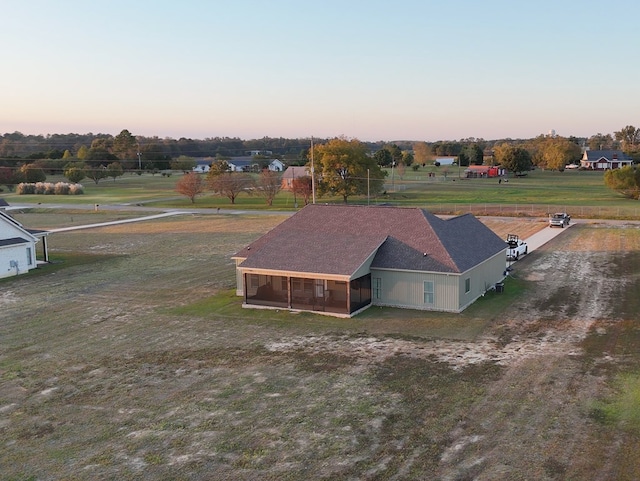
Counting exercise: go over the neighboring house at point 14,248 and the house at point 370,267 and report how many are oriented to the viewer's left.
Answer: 0

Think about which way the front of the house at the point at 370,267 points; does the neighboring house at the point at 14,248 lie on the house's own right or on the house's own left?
on the house's own left

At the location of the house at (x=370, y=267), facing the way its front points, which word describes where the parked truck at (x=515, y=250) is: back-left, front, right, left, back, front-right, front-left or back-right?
front-right

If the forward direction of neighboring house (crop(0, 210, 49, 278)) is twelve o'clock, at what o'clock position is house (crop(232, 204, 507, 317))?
The house is roughly at 3 o'clock from the neighboring house.

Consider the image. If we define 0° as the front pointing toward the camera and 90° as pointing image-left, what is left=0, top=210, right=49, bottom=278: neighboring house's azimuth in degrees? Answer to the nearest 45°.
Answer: approximately 225°

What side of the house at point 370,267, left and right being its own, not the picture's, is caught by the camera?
back

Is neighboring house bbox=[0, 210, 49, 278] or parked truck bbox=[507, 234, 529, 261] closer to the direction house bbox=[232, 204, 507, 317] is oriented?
the parked truck
